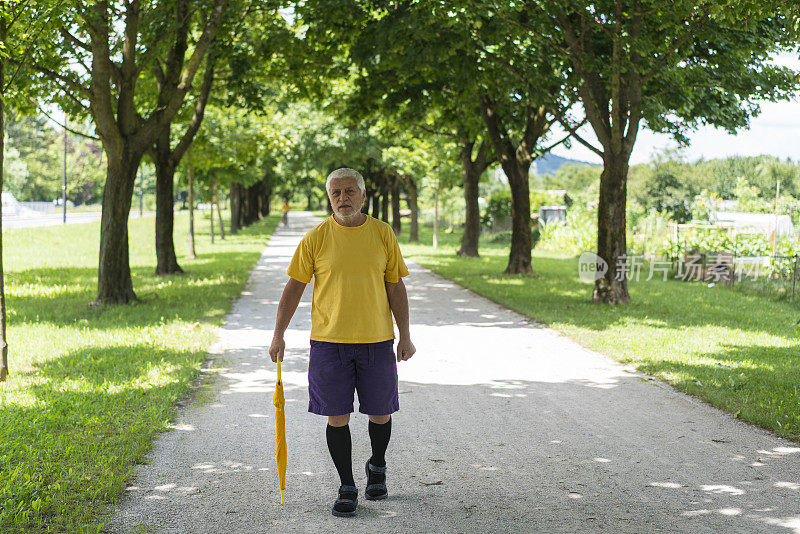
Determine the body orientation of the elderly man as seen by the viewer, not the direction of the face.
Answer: toward the camera
